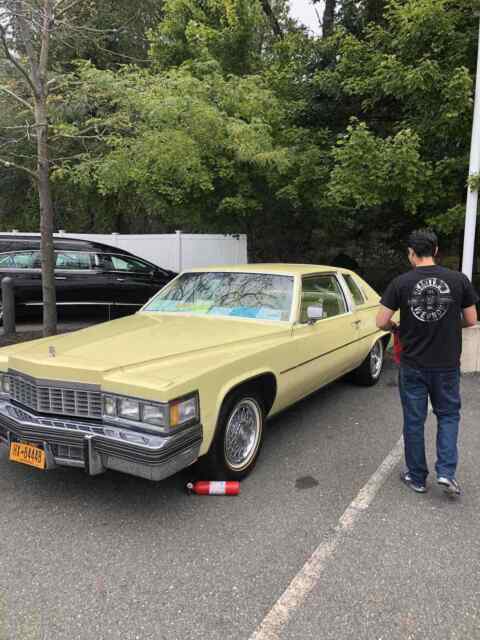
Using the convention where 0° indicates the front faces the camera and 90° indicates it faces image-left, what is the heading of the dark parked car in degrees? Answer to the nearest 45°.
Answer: approximately 270°

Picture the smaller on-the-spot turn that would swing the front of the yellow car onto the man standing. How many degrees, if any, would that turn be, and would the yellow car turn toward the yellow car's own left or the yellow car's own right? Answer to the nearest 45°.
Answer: approximately 135° to the yellow car's own left

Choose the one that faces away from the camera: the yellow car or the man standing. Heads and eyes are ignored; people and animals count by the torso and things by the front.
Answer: the man standing

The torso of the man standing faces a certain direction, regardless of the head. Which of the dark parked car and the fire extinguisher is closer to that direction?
the dark parked car

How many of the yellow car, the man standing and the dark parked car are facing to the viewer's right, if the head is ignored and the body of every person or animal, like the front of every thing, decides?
1

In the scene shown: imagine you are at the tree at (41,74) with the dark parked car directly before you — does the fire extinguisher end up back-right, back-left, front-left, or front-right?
back-right

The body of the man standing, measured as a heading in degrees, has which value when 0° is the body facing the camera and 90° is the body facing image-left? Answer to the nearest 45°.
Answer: approximately 180°

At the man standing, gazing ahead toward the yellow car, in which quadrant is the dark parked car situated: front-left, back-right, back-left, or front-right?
front-right

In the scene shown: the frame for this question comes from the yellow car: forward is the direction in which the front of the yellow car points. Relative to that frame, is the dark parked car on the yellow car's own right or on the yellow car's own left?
on the yellow car's own right

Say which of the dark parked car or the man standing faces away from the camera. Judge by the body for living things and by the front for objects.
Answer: the man standing

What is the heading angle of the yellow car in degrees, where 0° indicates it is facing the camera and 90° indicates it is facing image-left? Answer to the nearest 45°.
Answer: approximately 45°

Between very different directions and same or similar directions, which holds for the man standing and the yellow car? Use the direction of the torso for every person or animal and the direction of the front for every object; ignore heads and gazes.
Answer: very different directions

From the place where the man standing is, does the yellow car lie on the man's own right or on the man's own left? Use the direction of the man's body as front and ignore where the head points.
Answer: on the man's own left
